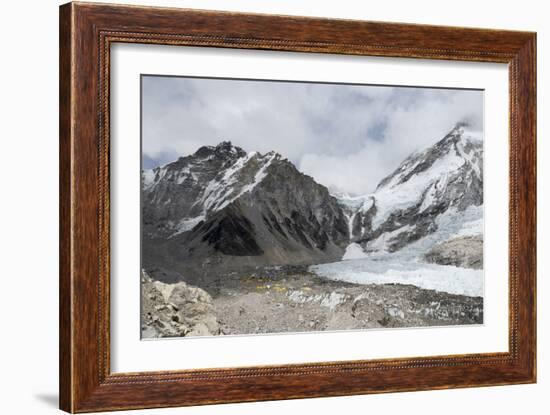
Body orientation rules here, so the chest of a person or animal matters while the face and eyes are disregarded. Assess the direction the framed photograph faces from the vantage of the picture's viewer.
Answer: facing the viewer and to the right of the viewer
